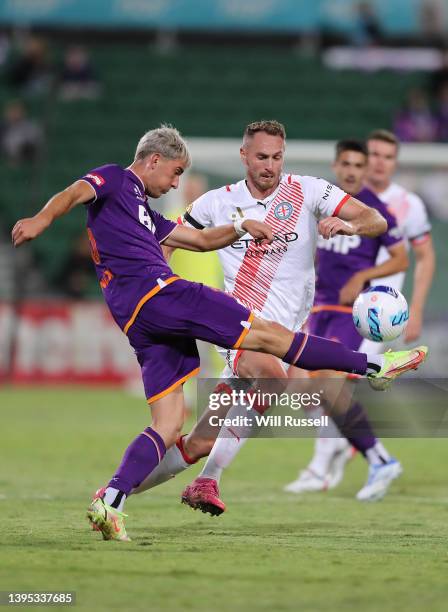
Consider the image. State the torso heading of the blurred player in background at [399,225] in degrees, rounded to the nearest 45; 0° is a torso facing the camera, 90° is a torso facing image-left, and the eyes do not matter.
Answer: approximately 45°

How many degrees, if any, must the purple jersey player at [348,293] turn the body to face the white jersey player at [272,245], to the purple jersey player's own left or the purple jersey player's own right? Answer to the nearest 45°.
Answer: approximately 45° to the purple jersey player's own left

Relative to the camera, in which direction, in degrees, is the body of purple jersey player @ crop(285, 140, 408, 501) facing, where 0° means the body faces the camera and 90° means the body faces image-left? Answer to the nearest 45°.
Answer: approximately 45°

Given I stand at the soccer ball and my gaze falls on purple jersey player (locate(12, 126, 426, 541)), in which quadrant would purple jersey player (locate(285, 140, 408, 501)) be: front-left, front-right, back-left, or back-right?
back-right

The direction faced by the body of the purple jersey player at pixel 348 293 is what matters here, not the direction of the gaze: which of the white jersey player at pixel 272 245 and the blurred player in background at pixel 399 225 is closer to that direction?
the white jersey player

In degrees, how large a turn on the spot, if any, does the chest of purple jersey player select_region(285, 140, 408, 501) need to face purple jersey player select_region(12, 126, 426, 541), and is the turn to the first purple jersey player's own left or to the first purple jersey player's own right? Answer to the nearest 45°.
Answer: approximately 45° to the first purple jersey player's own left
